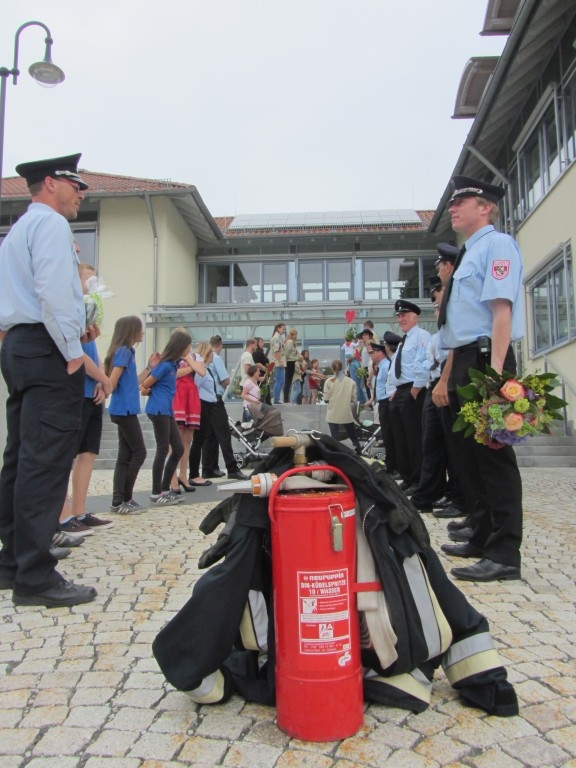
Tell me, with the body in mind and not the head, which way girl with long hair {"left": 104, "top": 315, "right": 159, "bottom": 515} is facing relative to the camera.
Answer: to the viewer's right

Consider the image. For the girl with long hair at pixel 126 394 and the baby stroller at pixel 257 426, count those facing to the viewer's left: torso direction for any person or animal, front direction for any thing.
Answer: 0

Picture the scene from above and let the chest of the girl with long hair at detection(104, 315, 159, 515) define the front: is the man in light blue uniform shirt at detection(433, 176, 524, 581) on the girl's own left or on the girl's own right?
on the girl's own right

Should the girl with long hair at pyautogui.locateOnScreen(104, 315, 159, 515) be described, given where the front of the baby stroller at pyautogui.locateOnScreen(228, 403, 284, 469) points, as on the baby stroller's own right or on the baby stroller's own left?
on the baby stroller's own right

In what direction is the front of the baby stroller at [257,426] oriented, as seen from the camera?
facing to the right of the viewer

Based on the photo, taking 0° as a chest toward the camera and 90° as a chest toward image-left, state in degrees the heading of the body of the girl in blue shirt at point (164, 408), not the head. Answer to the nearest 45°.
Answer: approximately 270°

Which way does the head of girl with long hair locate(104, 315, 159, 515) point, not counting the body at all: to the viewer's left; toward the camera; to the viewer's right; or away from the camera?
to the viewer's right

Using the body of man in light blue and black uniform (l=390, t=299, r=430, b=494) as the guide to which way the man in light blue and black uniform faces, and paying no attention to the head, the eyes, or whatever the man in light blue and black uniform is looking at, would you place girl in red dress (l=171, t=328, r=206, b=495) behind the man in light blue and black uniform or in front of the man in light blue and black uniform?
in front

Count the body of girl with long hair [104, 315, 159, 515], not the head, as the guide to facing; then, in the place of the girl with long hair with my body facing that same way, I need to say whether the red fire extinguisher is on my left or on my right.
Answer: on my right

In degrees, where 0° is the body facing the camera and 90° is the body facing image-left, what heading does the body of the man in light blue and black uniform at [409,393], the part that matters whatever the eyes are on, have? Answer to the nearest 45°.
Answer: approximately 45°

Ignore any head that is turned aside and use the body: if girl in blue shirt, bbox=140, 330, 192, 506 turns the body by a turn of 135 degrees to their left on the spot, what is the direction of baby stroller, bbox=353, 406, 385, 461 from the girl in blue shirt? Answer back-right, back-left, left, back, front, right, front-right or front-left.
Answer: right

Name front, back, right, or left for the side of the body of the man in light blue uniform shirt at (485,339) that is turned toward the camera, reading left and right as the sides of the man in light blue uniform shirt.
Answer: left
